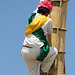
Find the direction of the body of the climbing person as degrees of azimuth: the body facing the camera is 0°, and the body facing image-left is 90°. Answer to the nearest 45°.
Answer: approximately 225°

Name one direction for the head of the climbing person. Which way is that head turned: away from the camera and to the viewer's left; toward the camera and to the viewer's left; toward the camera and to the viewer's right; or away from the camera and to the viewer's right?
away from the camera and to the viewer's right
